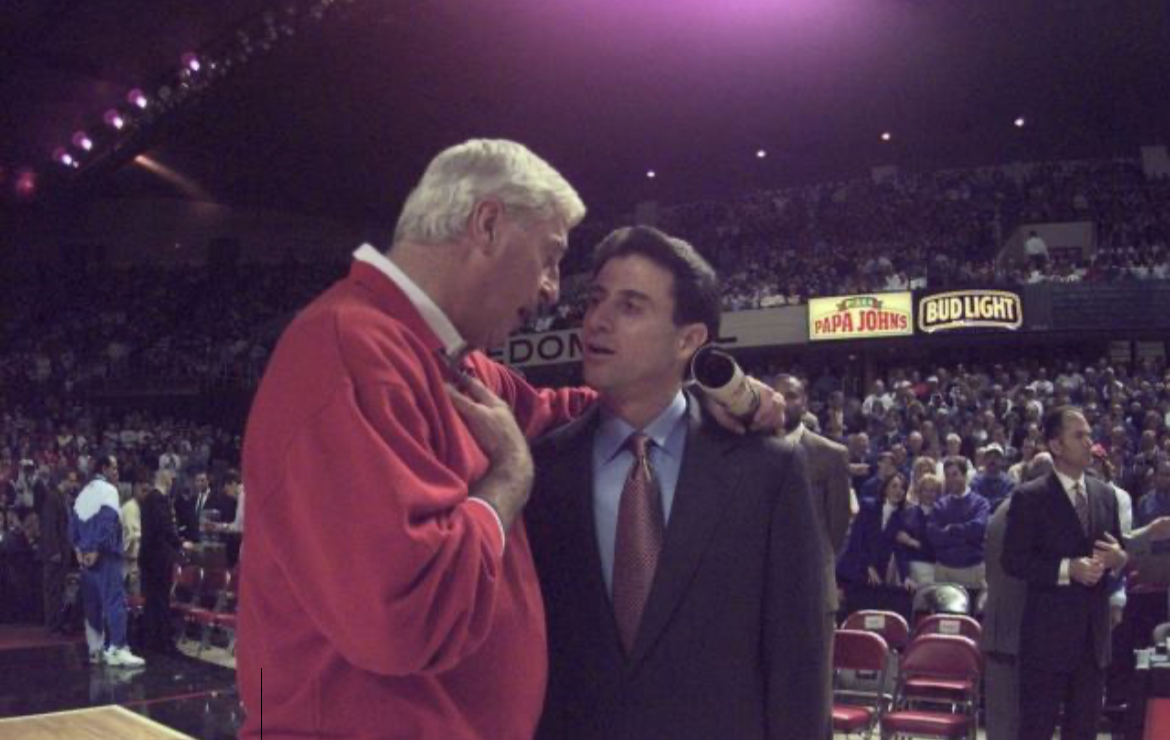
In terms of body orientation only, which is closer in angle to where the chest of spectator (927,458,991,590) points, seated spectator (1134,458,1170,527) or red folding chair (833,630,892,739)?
the red folding chair

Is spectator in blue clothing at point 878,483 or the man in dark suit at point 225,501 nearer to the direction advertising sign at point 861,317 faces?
the spectator in blue clothing

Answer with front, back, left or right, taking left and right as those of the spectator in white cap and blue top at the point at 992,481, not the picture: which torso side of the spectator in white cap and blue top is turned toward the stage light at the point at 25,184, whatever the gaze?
right

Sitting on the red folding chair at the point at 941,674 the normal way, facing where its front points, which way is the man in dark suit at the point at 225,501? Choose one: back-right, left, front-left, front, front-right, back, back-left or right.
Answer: back-right

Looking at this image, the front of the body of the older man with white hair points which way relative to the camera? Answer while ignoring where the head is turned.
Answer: to the viewer's right

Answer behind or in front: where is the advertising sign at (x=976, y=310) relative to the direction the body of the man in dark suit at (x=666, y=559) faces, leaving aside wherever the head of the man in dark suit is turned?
behind
